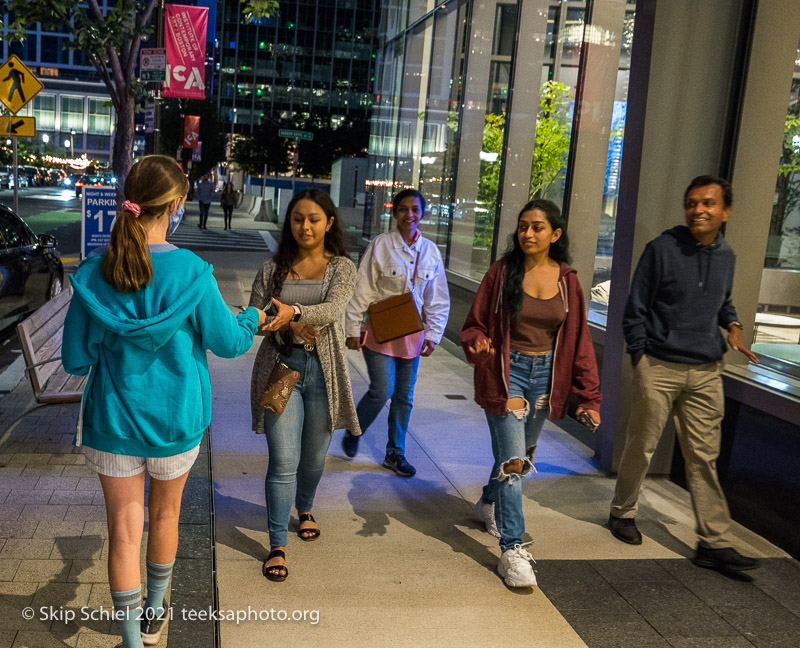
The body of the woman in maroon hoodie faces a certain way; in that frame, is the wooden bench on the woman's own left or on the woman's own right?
on the woman's own right

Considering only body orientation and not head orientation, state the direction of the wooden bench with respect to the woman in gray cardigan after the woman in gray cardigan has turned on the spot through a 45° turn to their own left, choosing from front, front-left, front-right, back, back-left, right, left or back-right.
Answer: back

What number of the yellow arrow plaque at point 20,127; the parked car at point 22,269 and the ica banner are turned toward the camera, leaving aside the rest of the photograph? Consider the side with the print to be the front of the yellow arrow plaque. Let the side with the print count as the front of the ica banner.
2

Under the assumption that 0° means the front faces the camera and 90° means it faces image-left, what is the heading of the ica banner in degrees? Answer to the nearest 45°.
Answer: approximately 0°

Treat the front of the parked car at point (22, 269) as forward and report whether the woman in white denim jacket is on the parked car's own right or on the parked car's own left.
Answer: on the parked car's own right

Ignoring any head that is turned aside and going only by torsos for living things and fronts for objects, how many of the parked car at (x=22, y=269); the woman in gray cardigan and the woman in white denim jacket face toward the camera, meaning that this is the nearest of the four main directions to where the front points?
2

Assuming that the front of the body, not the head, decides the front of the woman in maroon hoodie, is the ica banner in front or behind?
behind

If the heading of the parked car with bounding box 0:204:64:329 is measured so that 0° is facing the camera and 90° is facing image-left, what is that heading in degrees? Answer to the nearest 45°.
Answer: approximately 225°

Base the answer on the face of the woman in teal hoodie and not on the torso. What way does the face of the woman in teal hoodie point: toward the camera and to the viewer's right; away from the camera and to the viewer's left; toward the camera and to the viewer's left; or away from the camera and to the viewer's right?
away from the camera and to the viewer's right

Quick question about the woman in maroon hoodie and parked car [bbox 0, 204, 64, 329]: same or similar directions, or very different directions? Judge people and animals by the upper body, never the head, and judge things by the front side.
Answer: very different directions
